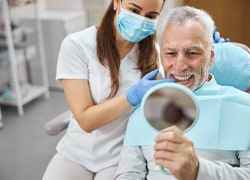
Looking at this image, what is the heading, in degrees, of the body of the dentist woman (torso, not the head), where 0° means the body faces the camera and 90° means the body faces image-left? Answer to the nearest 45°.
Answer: approximately 315°

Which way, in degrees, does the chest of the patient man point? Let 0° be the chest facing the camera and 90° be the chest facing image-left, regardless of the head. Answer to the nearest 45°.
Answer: approximately 45°

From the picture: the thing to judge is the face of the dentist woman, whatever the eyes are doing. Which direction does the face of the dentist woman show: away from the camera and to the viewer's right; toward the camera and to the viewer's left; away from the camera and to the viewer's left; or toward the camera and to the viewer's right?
toward the camera and to the viewer's right
